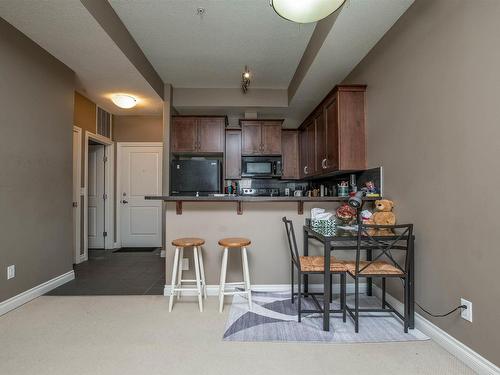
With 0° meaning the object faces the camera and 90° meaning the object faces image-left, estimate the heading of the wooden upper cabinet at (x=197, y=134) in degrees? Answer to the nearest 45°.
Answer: approximately 0°

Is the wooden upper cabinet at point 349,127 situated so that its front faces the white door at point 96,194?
yes

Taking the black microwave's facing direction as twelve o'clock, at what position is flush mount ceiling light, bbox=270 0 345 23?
The flush mount ceiling light is roughly at 12 o'clock from the black microwave.

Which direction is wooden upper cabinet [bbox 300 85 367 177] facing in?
to the viewer's left

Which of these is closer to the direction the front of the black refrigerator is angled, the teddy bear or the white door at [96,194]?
the teddy bear

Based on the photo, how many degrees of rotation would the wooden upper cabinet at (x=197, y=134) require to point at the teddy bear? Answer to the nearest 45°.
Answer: approximately 45° to its left

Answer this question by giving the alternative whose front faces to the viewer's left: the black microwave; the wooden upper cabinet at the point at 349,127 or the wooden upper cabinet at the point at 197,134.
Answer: the wooden upper cabinet at the point at 349,127
